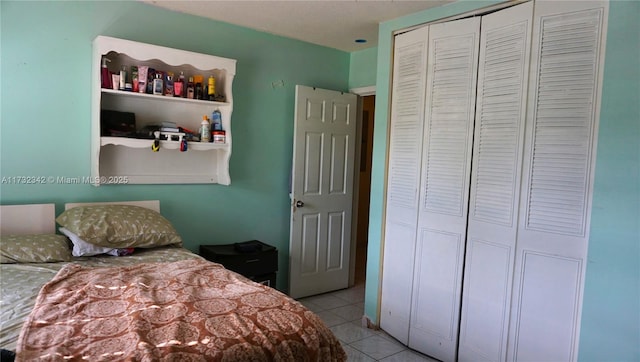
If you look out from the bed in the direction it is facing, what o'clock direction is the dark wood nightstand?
The dark wood nightstand is roughly at 7 o'clock from the bed.

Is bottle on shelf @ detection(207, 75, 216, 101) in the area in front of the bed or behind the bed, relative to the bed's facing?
behind

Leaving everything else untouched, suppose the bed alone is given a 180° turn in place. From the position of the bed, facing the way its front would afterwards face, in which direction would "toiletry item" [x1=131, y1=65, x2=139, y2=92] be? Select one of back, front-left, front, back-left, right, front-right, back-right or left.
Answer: front

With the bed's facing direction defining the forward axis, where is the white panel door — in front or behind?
behind

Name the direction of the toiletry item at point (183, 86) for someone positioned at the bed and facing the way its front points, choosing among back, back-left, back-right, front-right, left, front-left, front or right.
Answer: back

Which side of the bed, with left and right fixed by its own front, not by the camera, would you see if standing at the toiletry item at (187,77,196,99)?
back

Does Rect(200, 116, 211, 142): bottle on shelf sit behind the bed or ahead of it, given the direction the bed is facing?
behind

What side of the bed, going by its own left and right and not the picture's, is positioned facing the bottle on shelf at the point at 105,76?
back

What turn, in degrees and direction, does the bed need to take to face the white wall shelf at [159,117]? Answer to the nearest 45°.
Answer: approximately 180°

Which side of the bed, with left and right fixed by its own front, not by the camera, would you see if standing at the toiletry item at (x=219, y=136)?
back

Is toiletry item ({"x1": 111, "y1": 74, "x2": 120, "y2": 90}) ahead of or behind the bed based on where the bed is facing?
behind

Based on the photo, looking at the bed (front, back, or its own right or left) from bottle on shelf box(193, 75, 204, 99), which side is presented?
back

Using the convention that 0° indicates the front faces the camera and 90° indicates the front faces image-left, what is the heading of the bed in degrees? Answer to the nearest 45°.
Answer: approximately 0°
